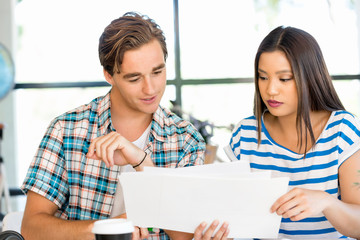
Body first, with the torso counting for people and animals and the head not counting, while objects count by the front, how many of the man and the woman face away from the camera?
0

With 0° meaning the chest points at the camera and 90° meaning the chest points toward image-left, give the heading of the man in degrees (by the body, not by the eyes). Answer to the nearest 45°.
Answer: approximately 315°

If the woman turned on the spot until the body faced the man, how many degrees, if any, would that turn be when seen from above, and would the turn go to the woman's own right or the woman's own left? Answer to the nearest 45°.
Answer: approximately 45° to the woman's own right

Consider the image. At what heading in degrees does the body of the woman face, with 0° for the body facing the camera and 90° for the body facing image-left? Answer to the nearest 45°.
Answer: approximately 45°

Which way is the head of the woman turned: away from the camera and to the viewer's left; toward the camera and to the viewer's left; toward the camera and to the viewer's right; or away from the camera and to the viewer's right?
toward the camera and to the viewer's left

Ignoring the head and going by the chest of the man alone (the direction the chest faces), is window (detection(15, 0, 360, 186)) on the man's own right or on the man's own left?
on the man's own left

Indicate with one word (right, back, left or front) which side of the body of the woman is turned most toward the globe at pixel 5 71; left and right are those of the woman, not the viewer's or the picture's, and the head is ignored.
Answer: right
